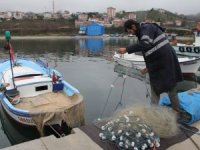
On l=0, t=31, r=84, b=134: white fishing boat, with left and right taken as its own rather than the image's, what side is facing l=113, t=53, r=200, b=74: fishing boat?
right

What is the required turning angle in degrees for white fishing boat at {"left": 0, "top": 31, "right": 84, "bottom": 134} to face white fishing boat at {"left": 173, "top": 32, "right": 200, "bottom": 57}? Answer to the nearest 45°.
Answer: approximately 90° to its right

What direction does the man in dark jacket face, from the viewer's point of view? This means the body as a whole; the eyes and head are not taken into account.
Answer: to the viewer's left

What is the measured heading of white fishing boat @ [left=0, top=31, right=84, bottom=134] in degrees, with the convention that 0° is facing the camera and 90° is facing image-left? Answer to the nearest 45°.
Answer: approximately 135°
